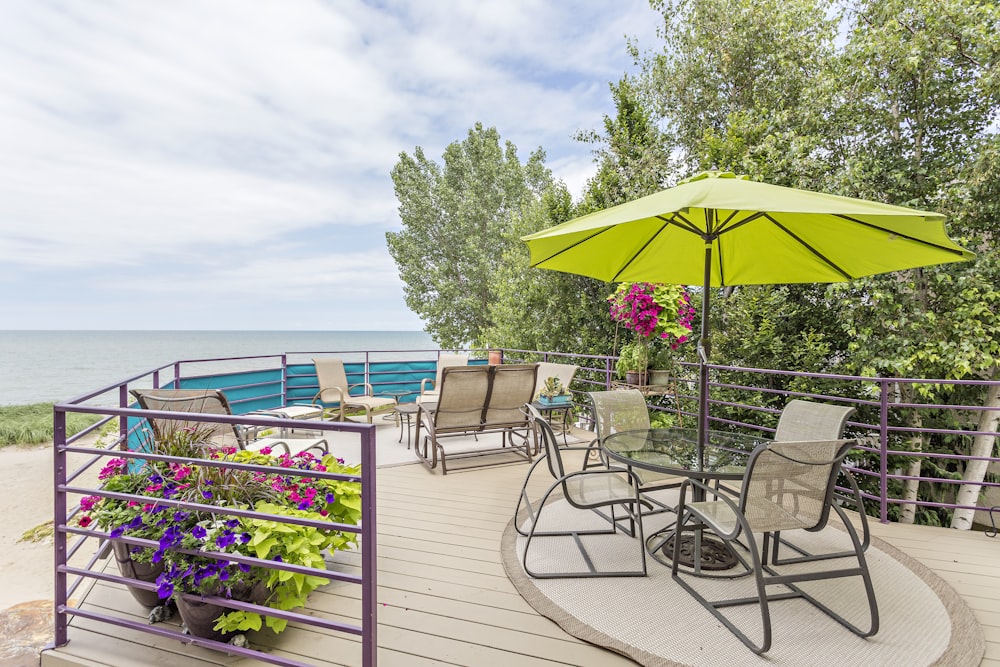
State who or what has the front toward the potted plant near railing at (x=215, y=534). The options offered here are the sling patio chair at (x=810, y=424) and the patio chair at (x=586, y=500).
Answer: the sling patio chair

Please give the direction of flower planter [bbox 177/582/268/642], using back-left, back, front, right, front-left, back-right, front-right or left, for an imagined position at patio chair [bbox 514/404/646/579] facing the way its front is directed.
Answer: back-right

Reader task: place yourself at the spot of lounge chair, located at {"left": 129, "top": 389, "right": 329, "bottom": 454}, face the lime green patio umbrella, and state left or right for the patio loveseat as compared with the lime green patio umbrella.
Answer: left

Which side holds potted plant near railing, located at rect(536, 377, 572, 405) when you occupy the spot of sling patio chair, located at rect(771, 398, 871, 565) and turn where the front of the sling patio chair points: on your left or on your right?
on your right

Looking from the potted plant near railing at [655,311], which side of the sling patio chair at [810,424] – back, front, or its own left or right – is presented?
right

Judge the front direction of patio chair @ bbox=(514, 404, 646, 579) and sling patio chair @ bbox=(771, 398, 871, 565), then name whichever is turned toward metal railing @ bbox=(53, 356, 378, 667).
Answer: the sling patio chair

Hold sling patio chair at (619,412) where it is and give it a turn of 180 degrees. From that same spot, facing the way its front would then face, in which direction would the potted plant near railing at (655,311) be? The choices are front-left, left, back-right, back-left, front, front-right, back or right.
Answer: front-right

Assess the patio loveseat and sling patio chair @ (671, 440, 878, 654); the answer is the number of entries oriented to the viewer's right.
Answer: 0

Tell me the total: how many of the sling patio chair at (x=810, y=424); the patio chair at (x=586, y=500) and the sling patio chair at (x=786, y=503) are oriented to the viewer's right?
1

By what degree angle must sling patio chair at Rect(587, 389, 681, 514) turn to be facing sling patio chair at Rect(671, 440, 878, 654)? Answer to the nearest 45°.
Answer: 0° — it already faces it

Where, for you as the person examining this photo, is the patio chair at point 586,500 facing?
facing to the right of the viewer

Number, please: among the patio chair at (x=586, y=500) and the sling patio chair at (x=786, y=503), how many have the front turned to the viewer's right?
1

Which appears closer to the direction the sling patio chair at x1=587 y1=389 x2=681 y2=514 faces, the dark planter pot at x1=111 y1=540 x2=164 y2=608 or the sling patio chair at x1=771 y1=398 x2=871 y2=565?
the sling patio chair

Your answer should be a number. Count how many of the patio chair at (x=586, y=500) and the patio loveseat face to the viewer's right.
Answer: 1

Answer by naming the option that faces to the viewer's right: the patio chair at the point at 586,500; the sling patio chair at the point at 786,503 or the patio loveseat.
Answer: the patio chair

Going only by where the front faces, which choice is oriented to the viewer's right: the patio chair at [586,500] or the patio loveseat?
the patio chair

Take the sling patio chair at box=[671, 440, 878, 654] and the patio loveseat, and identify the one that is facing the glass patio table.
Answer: the sling patio chair

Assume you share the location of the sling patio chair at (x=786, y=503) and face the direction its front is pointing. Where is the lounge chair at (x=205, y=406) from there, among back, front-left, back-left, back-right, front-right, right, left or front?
front-left
